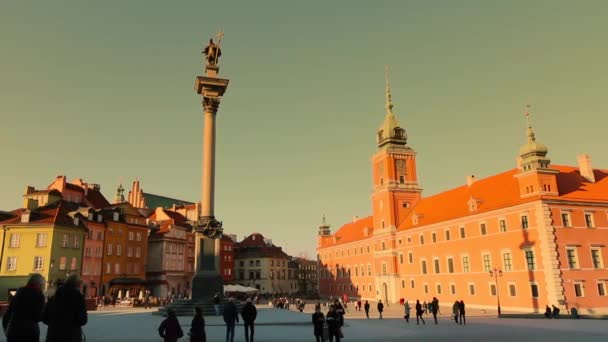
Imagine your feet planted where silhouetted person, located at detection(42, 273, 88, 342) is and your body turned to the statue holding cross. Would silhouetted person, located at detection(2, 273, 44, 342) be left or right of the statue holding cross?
left

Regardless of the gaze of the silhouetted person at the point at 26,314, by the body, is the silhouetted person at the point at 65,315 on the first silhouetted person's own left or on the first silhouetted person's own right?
on the first silhouetted person's own right

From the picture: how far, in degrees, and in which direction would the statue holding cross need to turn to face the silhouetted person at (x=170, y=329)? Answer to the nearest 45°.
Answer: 0° — it already faces them

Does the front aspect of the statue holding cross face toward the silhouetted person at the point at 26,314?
yes

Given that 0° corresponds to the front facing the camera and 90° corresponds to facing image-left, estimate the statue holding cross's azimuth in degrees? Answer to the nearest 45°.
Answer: approximately 0°

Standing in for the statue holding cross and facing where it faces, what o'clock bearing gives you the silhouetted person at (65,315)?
The silhouetted person is roughly at 12 o'clock from the statue holding cross.

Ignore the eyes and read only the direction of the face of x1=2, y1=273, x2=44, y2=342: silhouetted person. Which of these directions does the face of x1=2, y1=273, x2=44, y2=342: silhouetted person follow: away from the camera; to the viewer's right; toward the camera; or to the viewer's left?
away from the camera

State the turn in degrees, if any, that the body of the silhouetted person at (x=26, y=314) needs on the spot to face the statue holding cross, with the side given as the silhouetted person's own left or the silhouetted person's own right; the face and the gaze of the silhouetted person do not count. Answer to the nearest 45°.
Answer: approximately 45° to the silhouetted person's own left
